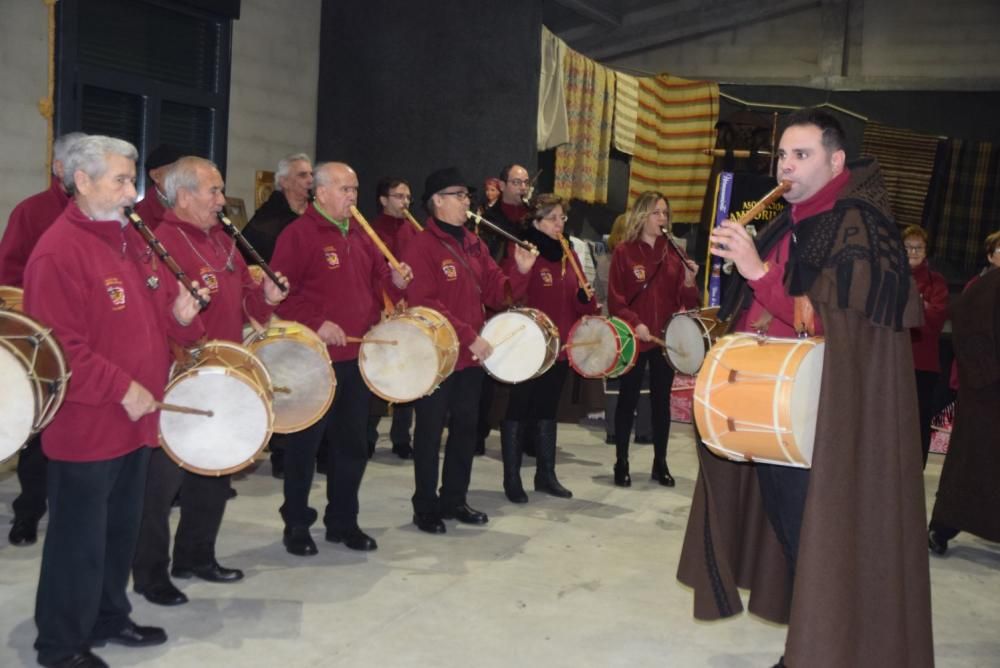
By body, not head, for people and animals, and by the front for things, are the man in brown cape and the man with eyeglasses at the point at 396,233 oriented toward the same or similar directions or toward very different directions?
very different directions

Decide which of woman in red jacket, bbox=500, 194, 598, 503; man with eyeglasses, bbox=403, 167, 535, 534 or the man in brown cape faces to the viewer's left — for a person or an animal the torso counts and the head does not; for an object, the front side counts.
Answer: the man in brown cape

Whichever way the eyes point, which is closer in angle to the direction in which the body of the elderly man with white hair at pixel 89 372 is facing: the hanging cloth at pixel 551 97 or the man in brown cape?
the man in brown cape

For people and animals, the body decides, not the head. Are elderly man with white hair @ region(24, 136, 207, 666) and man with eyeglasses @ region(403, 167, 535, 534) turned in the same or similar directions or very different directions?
same or similar directions

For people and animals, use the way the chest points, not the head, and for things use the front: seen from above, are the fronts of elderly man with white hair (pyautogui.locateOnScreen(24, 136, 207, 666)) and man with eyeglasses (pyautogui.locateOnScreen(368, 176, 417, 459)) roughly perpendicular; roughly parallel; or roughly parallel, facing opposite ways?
roughly parallel

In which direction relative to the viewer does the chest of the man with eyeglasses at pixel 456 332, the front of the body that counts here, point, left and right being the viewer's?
facing the viewer and to the right of the viewer

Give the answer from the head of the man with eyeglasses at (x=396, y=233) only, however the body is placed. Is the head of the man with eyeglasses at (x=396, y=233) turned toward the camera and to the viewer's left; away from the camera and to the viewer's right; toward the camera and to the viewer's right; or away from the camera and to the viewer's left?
toward the camera and to the viewer's right

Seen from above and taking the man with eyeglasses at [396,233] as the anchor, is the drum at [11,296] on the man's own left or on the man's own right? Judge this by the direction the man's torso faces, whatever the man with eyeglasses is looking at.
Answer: on the man's own right

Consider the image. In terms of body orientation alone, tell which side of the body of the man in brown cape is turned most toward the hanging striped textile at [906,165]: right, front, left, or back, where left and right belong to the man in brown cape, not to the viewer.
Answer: right

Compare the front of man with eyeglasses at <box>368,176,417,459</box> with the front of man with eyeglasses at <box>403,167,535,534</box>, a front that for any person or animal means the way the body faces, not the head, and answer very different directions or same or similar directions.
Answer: same or similar directions

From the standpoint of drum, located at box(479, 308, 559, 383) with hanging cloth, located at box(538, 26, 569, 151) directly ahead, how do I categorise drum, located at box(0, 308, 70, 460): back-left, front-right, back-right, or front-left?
back-left

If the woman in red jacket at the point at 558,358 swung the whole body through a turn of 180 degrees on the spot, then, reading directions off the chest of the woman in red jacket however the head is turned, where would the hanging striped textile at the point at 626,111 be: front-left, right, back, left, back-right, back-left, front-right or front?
front-right

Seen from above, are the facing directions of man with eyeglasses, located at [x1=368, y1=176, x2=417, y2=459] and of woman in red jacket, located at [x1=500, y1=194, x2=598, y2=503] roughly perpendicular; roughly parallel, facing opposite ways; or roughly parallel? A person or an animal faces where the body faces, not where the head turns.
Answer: roughly parallel

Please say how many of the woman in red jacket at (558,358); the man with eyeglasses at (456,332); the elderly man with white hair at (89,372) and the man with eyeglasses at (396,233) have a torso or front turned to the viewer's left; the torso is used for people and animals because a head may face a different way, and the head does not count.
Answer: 0
